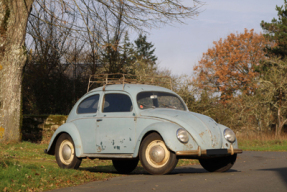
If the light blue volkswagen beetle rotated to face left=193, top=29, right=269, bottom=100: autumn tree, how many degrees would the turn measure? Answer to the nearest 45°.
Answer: approximately 135° to its left

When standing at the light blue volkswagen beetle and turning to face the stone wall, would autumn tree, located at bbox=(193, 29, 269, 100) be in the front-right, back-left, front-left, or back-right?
front-right

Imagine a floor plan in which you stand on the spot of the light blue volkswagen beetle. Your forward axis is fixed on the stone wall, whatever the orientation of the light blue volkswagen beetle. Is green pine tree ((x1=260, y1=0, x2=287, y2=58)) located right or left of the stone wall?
right

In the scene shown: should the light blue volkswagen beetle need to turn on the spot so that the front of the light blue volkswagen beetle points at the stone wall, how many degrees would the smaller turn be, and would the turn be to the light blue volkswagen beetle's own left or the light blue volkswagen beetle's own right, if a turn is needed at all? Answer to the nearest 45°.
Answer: approximately 180°

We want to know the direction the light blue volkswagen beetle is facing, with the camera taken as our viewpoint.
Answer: facing the viewer and to the right of the viewer

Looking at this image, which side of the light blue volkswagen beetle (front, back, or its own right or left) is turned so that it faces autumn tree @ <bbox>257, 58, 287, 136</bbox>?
left

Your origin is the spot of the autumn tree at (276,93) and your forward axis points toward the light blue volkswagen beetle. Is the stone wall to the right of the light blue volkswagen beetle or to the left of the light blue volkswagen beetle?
right

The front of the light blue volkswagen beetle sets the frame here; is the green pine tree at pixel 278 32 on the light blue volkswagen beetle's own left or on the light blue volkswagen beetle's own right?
on the light blue volkswagen beetle's own left
